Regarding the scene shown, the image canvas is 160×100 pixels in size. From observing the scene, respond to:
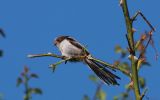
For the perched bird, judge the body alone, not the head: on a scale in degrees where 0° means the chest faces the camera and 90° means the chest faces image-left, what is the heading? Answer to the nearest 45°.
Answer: approximately 90°
